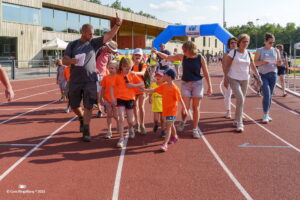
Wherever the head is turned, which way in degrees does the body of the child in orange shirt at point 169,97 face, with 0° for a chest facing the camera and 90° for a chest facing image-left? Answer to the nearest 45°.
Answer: approximately 45°

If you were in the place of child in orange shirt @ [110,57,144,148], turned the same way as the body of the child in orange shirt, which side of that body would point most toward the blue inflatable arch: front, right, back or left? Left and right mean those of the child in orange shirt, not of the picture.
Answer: back

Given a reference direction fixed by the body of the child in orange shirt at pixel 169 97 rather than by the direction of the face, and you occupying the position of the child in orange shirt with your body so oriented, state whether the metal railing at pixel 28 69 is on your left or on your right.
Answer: on your right

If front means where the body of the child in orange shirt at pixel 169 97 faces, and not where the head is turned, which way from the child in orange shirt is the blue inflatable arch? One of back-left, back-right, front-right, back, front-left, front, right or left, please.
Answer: back-right
